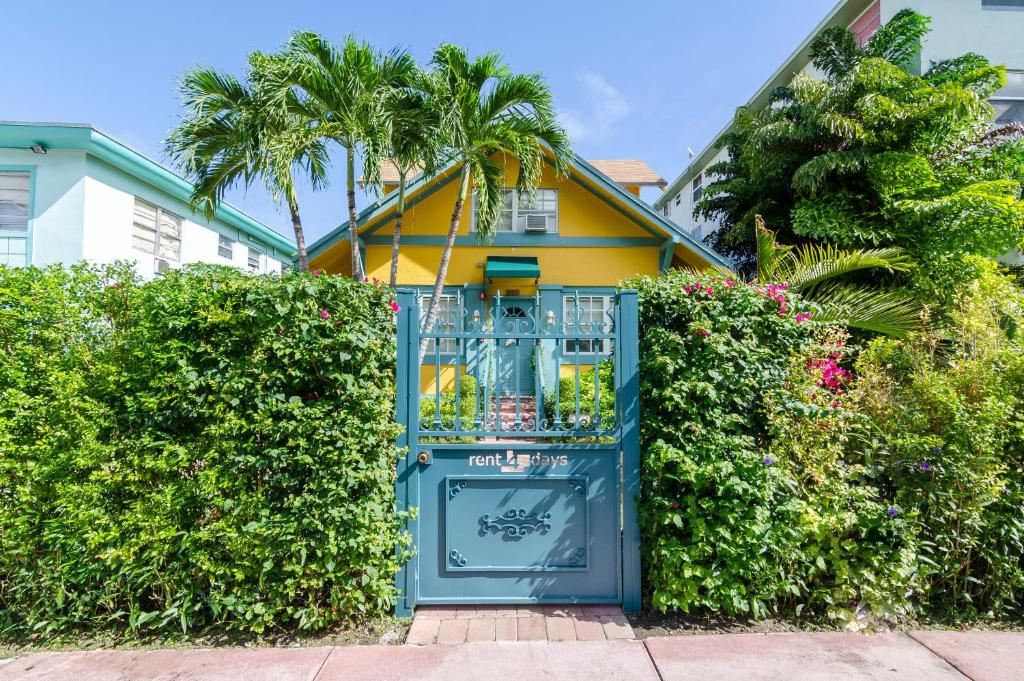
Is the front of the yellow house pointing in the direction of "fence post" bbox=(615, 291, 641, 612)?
yes

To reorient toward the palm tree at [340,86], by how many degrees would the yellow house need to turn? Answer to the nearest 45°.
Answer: approximately 45° to its right

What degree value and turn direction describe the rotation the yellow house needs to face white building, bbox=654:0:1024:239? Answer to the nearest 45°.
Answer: approximately 90° to its left

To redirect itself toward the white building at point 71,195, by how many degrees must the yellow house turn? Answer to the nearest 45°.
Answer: approximately 90° to its right

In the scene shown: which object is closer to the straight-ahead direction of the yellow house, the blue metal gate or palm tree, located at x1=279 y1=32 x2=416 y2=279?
the blue metal gate

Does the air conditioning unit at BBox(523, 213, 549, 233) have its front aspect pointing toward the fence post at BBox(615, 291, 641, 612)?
yes

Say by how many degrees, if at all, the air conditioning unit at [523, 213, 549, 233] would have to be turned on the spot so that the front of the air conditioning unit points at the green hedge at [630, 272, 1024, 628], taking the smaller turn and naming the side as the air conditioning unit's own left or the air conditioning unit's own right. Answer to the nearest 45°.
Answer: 0° — it already faces it

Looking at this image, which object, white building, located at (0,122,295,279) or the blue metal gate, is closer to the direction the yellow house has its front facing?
the blue metal gate

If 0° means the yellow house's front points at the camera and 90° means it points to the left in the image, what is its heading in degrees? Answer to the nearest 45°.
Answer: approximately 0°
